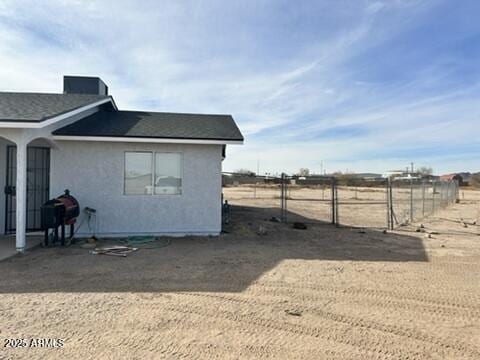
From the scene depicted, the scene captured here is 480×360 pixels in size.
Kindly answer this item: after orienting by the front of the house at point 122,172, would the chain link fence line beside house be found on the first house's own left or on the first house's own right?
on the first house's own left

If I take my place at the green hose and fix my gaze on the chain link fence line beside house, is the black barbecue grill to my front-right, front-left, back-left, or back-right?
back-left

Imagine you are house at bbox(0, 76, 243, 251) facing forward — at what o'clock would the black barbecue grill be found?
The black barbecue grill is roughly at 2 o'clock from the house.

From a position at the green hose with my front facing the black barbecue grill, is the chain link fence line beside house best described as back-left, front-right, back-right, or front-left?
back-right

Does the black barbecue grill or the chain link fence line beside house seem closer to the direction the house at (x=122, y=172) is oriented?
the black barbecue grill

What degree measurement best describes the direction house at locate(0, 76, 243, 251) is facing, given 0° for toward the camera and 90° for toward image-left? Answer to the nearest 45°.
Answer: approximately 0°
